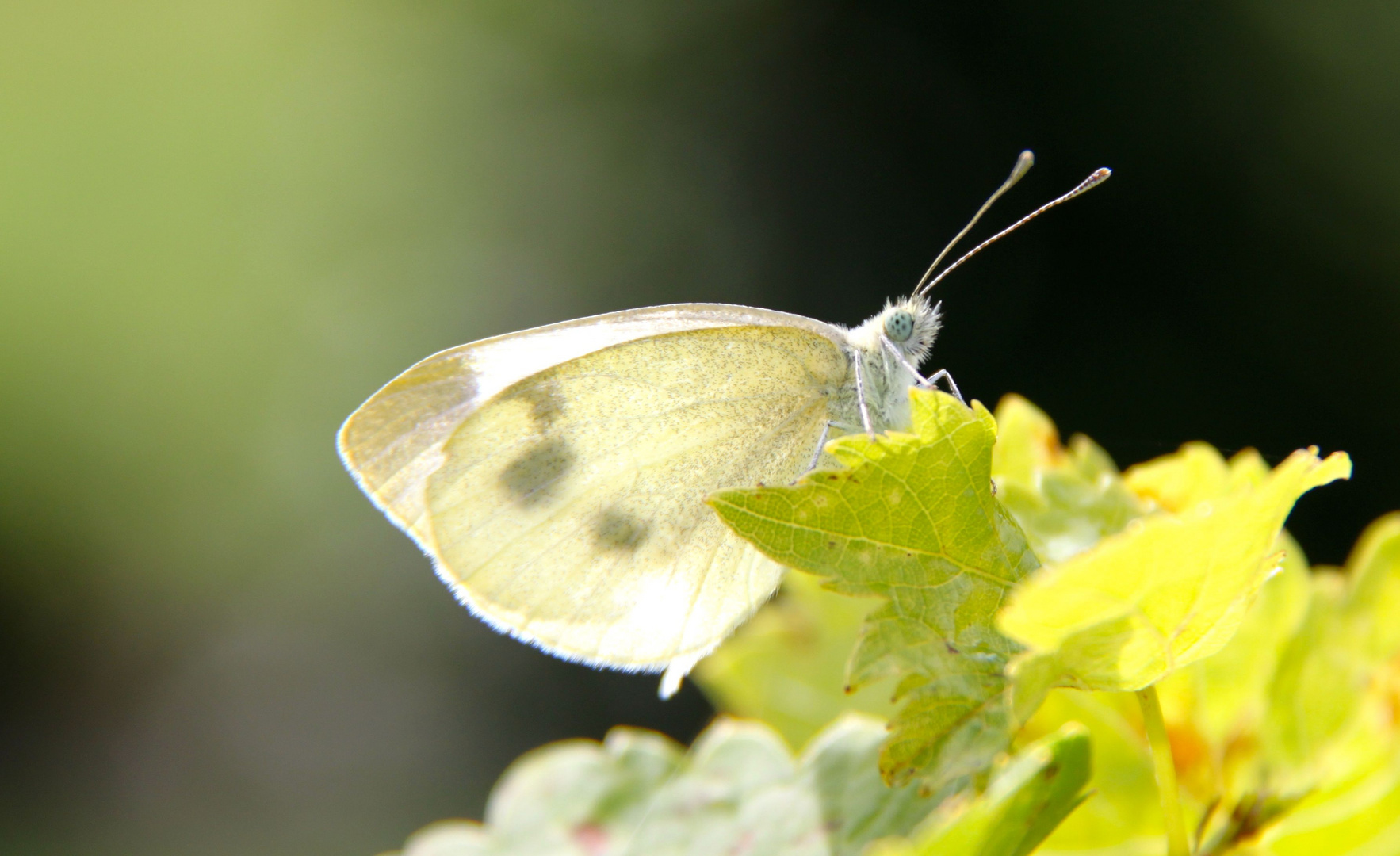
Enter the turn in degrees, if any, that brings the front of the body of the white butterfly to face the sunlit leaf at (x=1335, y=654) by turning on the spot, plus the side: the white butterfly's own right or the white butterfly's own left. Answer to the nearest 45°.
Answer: approximately 45° to the white butterfly's own right

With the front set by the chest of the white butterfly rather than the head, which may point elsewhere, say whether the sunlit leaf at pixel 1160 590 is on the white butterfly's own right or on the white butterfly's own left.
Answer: on the white butterfly's own right

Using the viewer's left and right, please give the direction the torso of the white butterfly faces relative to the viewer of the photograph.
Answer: facing to the right of the viewer
